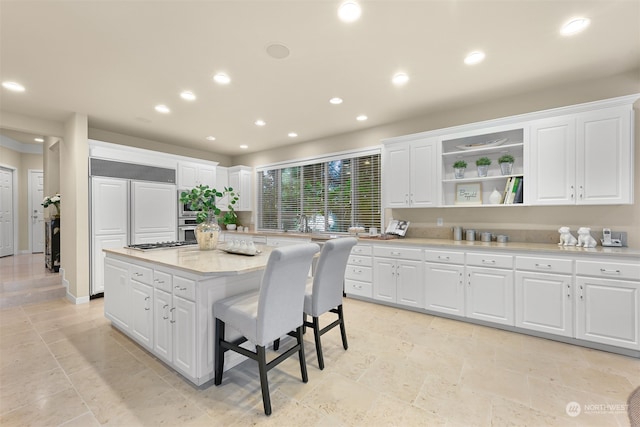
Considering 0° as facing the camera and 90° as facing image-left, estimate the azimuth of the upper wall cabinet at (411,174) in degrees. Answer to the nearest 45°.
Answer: approximately 45°

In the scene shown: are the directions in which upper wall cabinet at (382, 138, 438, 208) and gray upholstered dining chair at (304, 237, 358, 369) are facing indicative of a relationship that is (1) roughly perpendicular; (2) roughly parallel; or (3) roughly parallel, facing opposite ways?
roughly perpendicular

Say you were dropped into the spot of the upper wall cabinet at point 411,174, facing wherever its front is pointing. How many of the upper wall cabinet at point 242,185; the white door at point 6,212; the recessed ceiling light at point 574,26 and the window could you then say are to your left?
1

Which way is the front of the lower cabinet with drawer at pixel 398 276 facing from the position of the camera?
facing the viewer and to the left of the viewer

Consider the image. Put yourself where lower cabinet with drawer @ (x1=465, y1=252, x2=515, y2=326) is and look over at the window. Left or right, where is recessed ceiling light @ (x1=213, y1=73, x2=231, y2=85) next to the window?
left

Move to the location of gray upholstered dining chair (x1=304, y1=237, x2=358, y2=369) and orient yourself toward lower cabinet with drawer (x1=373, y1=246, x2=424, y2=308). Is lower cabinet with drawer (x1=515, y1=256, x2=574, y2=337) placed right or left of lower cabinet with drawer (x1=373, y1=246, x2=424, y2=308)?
right

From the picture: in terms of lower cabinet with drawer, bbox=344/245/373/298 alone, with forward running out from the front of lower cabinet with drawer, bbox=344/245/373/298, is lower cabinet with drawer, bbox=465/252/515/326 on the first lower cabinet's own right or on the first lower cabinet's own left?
on the first lower cabinet's own left

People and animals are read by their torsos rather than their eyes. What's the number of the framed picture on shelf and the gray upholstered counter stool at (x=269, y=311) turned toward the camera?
1

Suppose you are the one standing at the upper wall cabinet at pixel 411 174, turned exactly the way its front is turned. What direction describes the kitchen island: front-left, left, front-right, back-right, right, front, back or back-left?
front

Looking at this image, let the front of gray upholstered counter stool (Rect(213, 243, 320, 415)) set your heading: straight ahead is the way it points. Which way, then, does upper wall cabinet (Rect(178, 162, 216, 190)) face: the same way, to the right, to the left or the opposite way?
the opposite way

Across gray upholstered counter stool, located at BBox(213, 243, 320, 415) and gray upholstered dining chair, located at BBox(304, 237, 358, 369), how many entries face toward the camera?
0

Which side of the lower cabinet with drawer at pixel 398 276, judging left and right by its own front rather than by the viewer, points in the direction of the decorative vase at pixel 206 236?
front

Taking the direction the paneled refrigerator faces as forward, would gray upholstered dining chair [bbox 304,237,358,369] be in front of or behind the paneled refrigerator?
in front

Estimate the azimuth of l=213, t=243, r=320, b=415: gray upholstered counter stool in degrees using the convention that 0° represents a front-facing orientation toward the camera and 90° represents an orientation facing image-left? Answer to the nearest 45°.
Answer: approximately 135°
